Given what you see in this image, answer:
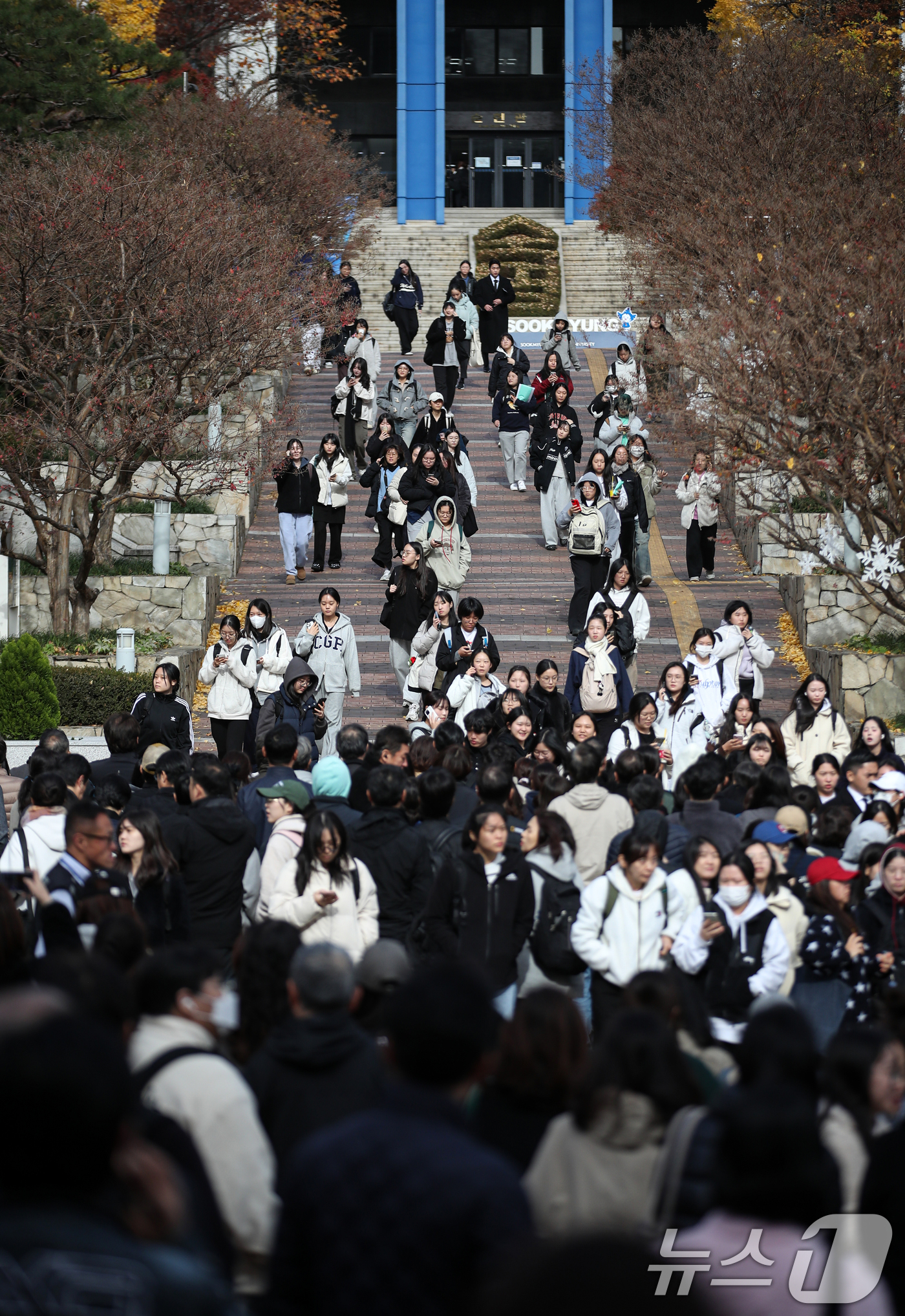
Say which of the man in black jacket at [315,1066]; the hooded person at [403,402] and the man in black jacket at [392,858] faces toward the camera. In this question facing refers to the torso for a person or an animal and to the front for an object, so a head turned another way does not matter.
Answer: the hooded person

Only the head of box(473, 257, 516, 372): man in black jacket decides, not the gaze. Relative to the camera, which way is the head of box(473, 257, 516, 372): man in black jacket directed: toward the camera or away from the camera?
toward the camera

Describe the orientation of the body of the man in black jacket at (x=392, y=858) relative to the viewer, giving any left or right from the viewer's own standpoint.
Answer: facing away from the viewer

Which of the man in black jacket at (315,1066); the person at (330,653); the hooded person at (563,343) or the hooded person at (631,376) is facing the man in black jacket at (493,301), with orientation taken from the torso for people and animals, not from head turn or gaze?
the man in black jacket at (315,1066)

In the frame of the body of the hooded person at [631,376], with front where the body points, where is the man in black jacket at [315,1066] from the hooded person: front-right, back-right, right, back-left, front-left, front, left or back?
front

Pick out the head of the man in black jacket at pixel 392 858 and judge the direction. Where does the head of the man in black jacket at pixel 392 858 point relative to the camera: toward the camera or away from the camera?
away from the camera

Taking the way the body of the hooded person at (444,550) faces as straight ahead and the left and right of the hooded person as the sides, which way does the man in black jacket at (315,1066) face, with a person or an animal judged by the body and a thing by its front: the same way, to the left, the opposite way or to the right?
the opposite way

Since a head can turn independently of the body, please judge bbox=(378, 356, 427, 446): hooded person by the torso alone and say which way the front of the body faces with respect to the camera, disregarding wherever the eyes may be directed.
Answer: toward the camera

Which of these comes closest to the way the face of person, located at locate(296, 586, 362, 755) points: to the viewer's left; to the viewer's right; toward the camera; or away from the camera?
toward the camera

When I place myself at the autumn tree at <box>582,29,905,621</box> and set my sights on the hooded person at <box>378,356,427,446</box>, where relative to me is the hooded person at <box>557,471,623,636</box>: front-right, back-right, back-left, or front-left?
front-left

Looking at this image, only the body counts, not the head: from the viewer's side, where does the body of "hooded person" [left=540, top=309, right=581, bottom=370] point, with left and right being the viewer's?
facing the viewer

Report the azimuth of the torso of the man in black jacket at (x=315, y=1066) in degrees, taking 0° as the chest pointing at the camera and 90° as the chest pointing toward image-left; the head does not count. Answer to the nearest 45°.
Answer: approximately 180°

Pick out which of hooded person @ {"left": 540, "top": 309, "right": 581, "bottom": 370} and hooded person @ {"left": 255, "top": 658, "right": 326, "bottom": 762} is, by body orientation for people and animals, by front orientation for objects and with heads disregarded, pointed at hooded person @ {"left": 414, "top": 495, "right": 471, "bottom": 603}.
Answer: hooded person @ {"left": 540, "top": 309, "right": 581, "bottom": 370}

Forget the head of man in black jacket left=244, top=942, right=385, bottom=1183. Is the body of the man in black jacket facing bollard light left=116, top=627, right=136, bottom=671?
yes

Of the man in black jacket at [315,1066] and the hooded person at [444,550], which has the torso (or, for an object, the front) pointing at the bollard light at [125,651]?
the man in black jacket

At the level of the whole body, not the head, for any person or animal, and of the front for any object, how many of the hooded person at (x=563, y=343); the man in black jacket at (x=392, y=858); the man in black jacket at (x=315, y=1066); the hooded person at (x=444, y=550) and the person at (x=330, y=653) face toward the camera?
3

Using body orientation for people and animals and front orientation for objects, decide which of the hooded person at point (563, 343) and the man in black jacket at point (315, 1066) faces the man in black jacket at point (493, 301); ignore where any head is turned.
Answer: the man in black jacket at point (315, 1066)

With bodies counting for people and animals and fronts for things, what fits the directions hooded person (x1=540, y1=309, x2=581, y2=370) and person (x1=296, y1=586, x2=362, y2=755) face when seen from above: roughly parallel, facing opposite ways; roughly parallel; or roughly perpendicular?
roughly parallel

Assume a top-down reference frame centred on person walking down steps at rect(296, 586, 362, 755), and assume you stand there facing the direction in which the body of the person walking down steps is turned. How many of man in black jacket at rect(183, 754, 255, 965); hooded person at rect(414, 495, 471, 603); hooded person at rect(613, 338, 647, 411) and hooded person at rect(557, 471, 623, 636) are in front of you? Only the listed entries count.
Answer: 1

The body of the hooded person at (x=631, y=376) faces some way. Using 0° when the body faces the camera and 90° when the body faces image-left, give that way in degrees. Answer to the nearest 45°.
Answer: approximately 0°
